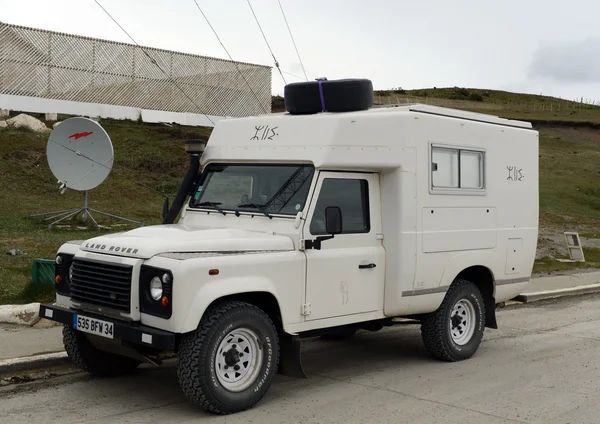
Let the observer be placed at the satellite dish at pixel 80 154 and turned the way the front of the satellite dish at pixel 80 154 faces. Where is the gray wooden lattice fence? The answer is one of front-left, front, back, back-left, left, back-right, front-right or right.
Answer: back

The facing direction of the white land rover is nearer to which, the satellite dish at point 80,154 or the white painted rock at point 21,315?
the white painted rock

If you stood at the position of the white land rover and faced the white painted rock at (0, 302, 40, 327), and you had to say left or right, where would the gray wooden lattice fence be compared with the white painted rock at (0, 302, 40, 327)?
right

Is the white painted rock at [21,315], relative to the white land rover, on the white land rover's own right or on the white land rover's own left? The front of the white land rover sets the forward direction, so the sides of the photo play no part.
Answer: on the white land rover's own right

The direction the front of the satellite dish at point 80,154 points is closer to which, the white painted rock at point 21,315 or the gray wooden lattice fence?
the white painted rock

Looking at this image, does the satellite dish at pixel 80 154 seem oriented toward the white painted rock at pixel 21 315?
yes

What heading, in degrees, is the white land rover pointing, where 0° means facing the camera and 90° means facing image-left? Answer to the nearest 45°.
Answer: approximately 45°

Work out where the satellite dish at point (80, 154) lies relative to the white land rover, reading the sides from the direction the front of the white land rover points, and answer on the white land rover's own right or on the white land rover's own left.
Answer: on the white land rover's own right

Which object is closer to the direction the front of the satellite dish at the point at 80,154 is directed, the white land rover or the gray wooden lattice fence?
the white land rover

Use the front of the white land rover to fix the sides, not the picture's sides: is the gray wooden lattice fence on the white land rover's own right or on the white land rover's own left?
on the white land rover's own right
